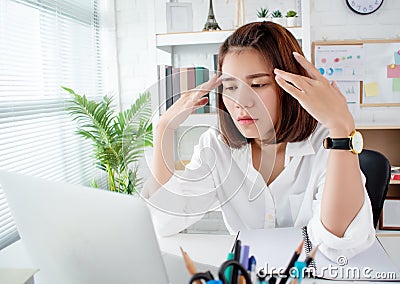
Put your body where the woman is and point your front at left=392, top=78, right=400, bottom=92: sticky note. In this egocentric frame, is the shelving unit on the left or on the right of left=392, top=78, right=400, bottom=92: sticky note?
left

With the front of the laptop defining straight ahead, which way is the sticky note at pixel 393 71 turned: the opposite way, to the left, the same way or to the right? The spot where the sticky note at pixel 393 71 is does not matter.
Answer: the opposite way

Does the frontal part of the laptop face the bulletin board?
yes

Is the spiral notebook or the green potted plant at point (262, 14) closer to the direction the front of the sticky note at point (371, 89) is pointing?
the spiral notebook

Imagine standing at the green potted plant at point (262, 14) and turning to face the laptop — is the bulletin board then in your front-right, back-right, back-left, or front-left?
back-left

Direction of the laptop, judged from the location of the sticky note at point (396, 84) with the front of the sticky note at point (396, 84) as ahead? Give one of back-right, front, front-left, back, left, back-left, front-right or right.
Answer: front

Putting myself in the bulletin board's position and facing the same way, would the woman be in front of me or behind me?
in front

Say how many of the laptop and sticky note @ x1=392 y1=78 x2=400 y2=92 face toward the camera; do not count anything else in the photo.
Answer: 1

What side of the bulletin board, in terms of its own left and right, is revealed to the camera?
front

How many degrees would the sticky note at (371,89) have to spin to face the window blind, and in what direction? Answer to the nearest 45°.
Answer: approximately 45° to its right

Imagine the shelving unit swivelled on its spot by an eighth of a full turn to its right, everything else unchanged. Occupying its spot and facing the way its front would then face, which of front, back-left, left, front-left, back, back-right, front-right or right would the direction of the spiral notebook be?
front-left

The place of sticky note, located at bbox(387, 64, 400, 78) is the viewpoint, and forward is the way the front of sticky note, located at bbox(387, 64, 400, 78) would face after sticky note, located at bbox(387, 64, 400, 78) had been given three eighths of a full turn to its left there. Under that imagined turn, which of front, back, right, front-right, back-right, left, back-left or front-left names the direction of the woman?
back-right

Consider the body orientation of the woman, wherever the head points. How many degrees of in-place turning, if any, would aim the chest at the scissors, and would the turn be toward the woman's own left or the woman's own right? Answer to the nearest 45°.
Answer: approximately 45° to the woman's own left

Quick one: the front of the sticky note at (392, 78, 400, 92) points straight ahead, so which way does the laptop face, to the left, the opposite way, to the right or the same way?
the opposite way

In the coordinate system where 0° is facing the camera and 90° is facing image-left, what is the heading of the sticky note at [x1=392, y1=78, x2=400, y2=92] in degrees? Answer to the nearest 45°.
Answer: approximately 0°

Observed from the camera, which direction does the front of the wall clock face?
facing the viewer
